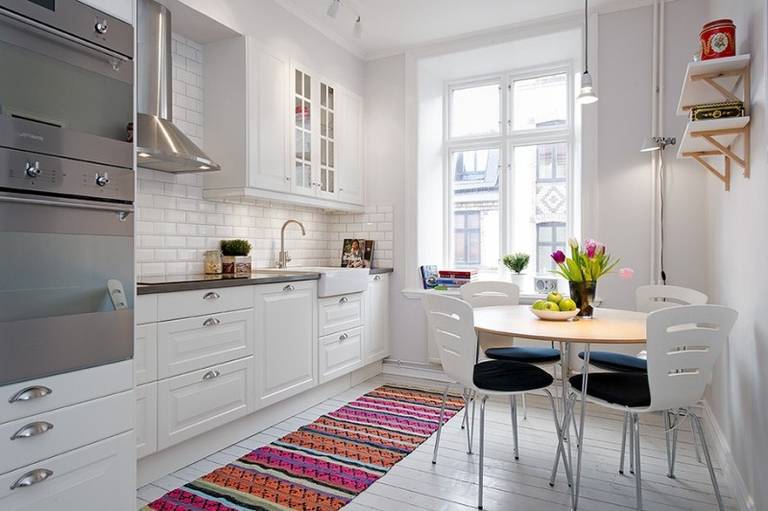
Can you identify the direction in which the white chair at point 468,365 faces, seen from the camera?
facing away from the viewer and to the right of the viewer

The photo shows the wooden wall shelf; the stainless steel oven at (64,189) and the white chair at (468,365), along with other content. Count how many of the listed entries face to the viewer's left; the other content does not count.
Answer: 1

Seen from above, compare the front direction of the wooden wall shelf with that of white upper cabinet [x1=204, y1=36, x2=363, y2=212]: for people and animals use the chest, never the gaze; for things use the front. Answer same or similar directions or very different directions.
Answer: very different directions

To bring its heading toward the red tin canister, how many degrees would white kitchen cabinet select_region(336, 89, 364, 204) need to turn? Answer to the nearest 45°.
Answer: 0° — it already faces it

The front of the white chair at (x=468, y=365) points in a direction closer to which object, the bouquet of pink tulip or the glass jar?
the bouquet of pink tulip

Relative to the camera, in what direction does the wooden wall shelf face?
facing to the left of the viewer

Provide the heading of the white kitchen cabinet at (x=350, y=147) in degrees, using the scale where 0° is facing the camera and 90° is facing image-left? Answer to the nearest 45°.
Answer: approximately 315°

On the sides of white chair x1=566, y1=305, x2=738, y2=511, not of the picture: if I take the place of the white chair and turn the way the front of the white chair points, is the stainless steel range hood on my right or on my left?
on my left

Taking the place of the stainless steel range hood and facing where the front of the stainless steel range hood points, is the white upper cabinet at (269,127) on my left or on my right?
on my left

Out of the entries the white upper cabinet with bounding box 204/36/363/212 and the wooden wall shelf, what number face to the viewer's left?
1

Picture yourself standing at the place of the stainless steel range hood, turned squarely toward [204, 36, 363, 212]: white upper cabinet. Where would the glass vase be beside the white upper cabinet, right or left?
right

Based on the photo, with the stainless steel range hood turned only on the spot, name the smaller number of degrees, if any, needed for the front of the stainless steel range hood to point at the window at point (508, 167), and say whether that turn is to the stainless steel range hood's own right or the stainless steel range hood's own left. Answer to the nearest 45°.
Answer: approximately 45° to the stainless steel range hood's own left

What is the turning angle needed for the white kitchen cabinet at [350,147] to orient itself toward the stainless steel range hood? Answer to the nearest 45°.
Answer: approximately 90° to its right

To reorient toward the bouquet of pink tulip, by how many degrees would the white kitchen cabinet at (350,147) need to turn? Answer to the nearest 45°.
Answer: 0° — it already faces it
